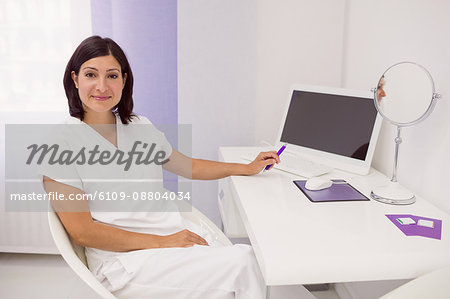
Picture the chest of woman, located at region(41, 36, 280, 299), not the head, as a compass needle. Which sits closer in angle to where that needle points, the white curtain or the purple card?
the purple card

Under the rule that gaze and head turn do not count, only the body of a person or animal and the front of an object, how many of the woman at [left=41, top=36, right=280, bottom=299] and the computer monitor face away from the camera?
0

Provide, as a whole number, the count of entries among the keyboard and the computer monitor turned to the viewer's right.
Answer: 0

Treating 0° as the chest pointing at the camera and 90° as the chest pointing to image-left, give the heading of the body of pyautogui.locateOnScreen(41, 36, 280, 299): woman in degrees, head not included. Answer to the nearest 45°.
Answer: approximately 315°

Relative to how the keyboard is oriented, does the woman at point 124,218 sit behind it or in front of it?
in front

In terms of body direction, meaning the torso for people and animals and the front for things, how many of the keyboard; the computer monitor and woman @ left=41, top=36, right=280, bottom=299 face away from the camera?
0

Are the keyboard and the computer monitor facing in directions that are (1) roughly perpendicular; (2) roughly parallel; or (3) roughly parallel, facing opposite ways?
roughly parallel

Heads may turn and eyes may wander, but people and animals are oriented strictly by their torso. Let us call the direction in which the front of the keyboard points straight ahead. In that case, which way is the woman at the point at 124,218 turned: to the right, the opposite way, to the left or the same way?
to the left

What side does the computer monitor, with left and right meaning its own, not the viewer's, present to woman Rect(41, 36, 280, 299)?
front
